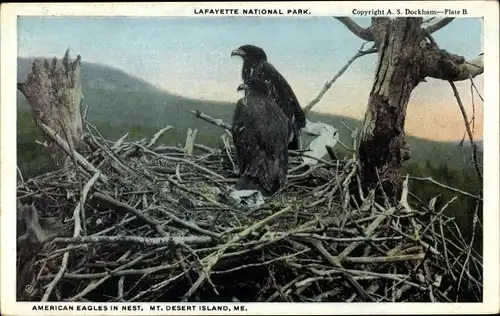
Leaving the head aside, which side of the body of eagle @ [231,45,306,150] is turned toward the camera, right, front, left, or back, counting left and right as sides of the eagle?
left

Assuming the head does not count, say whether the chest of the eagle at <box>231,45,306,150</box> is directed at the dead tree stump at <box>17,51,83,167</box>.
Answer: yes
